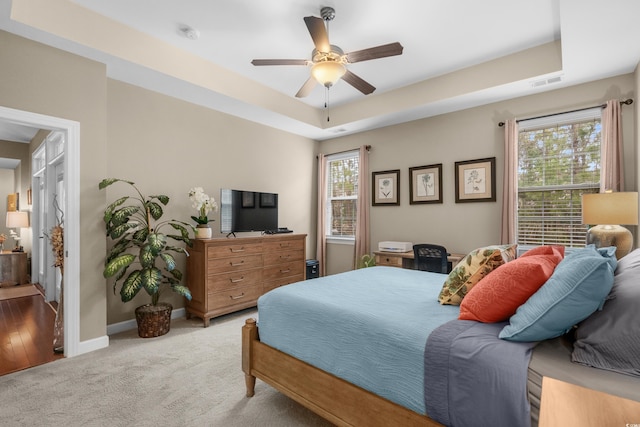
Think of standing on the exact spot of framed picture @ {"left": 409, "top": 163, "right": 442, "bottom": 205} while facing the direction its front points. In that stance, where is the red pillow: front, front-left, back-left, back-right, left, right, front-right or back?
front-left

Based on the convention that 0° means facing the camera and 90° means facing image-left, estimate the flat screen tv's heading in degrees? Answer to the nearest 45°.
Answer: approximately 315°

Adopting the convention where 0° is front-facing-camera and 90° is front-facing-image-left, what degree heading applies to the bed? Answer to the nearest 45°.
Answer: approximately 135°

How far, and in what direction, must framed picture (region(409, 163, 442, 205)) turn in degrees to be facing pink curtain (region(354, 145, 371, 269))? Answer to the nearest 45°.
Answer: approximately 45° to its right

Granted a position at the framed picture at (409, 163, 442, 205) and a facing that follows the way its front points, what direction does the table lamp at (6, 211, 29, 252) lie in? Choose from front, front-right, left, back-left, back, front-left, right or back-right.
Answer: front-right

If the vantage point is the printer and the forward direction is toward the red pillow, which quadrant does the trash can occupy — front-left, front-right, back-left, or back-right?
back-right

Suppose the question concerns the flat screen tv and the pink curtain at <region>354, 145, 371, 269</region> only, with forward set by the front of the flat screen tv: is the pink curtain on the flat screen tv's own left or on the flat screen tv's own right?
on the flat screen tv's own left

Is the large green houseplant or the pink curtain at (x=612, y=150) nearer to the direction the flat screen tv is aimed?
the pink curtain

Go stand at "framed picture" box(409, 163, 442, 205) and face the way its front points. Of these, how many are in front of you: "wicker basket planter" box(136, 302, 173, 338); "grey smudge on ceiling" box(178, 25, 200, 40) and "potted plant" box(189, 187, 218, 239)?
3

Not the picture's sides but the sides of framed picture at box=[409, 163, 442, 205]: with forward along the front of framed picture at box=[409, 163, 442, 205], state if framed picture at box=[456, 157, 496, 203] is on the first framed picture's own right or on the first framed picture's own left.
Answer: on the first framed picture's own left

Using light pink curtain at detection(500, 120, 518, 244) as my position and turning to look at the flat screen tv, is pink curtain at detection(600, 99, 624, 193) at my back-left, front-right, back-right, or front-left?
back-left

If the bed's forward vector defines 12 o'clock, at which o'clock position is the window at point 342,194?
The window is roughly at 1 o'clock from the bed.

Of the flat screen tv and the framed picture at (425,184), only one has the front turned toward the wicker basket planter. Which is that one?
the framed picture

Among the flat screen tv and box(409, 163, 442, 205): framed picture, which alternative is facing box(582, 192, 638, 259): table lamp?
the flat screen tv
